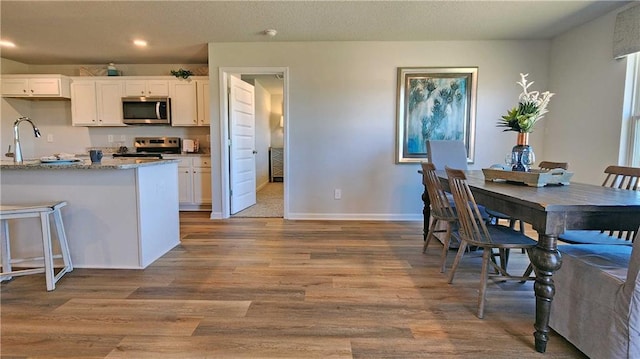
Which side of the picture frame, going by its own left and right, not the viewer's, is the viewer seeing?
front

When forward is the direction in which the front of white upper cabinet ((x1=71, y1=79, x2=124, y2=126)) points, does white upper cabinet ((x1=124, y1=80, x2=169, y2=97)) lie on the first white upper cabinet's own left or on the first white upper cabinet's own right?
on the first white upper cabinet's own left

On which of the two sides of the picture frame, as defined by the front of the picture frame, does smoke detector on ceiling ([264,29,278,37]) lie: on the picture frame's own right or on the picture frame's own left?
on the picture frame's own right

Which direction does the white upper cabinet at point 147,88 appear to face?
toward the camera

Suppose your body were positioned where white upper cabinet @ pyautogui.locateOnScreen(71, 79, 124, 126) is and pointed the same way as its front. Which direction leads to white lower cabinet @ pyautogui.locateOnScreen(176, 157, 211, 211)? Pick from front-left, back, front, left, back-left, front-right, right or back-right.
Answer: front-left

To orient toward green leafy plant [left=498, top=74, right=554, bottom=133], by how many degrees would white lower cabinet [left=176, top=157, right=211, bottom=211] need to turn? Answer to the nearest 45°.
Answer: approximately 45° to its left

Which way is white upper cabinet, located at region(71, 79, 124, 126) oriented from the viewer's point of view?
toward the camera

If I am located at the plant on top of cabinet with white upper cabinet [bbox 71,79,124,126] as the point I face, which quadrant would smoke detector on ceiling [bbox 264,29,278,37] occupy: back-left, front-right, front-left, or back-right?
back-left

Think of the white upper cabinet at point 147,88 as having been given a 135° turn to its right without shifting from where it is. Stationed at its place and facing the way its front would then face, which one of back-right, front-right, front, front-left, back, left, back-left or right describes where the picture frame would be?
back

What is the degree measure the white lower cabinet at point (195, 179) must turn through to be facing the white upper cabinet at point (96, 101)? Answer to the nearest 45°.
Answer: approximately 135° to its right

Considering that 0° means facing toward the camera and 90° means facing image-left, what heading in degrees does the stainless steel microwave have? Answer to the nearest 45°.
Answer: approximately 0°

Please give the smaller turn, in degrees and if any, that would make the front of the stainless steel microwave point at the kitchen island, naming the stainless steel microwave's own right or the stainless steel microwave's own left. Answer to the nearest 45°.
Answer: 0° — it already faces it

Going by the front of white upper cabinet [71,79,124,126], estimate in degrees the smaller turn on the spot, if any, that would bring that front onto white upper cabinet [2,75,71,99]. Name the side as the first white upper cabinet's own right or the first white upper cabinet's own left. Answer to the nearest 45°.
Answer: approximately 135° to the first white upper cabinet's own right
